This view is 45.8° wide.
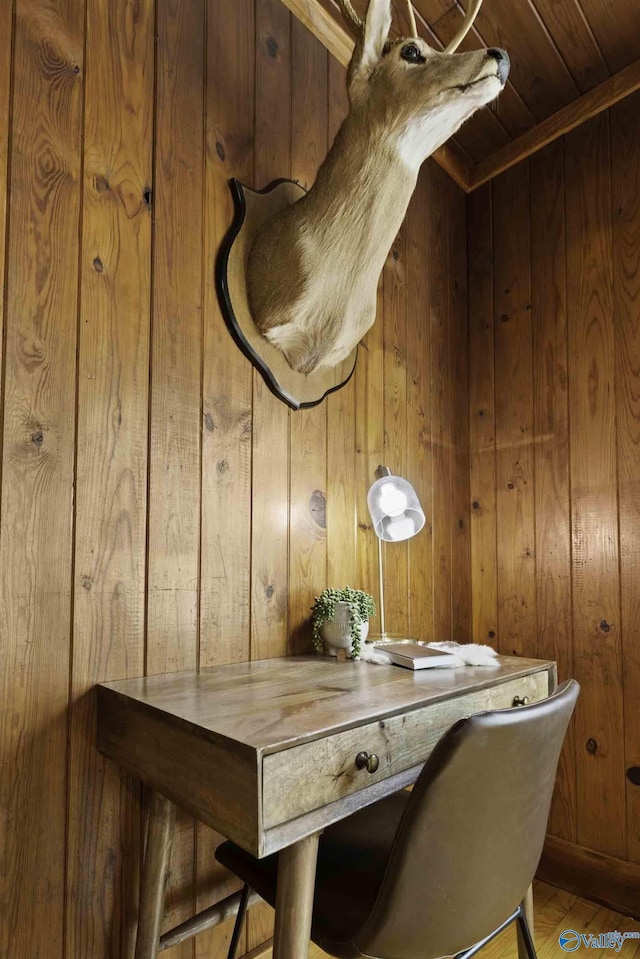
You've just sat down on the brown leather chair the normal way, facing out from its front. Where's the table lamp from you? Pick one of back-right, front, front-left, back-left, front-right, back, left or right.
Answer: front-right

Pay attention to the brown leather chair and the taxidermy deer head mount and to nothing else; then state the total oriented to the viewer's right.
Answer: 1

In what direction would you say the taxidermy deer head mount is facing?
to the viewer's right

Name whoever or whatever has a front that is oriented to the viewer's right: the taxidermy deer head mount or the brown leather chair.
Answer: the taxidermy deer head mount

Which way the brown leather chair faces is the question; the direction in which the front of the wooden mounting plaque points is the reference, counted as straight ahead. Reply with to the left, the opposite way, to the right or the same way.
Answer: the opposite way

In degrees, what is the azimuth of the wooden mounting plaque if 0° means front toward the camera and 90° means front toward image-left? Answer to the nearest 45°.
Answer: approximately 315°

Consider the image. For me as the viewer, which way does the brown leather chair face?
facing away from the viewer and to the left of the viewer
